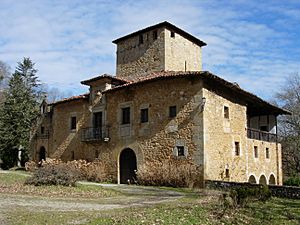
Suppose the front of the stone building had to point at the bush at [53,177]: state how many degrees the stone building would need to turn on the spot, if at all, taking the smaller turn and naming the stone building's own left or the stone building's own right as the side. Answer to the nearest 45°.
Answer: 0° — it already faces it

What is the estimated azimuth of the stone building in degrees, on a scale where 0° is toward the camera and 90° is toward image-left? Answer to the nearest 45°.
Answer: approximately 45°

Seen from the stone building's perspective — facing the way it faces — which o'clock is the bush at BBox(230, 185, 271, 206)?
The bush is roughly at 10 o'clock from the stone building.
